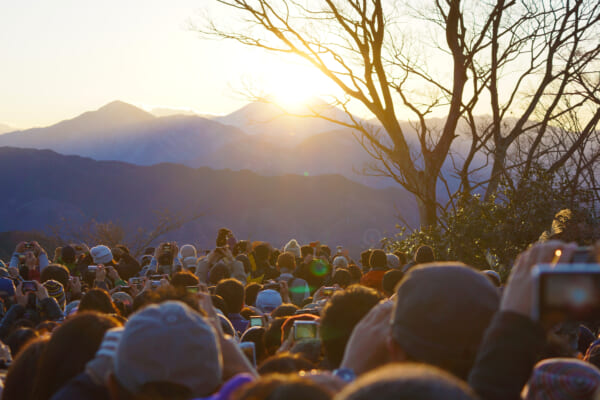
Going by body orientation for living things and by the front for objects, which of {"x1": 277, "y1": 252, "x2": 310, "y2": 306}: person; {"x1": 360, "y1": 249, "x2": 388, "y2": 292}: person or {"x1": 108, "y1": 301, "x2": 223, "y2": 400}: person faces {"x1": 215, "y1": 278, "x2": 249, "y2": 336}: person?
{"x1": 108, "y1": 301, "x2": 223, "y2": 400}: person

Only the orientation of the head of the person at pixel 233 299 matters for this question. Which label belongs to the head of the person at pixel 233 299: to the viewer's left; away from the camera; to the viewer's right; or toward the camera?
away from the camera

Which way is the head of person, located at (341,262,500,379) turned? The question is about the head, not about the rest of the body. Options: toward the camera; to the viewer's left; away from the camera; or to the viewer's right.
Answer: away from the camera

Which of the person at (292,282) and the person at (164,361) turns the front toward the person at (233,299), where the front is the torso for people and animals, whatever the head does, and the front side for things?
the person at (164,361)

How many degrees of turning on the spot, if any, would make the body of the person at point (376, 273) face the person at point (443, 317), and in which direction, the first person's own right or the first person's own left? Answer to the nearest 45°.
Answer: approximately 180°

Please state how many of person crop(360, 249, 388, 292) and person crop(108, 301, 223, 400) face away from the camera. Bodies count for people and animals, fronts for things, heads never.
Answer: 2

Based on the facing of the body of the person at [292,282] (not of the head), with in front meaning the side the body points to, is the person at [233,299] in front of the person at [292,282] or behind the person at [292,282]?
behind

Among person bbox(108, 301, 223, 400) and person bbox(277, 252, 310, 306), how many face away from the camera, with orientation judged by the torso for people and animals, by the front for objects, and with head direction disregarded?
2

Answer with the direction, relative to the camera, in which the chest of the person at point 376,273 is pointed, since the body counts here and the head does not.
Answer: away from the camera

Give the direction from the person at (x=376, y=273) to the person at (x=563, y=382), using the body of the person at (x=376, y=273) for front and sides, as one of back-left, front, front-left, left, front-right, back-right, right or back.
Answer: back

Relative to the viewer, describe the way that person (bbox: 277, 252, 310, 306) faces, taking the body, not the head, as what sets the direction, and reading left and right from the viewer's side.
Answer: facing away from the viewer

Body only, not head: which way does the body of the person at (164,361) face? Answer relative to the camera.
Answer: away from the camera
